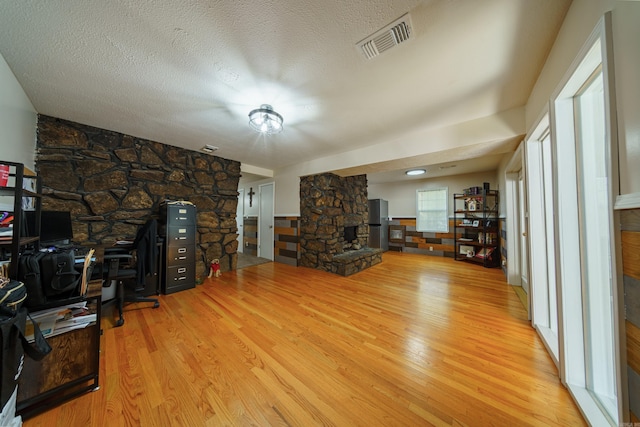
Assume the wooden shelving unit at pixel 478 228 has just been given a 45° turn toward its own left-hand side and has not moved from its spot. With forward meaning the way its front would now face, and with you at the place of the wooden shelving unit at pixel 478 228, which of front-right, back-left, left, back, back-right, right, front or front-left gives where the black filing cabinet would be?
front-right

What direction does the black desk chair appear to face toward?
to the viewer's left

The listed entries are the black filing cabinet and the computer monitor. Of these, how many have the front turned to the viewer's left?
0

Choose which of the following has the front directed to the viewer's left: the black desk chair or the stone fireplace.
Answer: the black desk chair

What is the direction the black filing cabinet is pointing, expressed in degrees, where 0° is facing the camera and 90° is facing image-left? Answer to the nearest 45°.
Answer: approximately 0°

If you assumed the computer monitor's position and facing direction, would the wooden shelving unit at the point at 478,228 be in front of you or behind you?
in front

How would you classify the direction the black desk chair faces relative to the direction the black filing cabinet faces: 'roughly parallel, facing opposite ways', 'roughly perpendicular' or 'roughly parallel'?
roughly perpendicular

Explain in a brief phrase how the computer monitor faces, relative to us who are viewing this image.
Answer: facing the viewer and to the right of the viewer

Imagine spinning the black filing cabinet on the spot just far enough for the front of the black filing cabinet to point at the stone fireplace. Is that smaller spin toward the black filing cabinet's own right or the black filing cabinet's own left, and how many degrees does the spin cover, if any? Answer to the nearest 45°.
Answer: approximately 90° to the black filing cabinet's own left

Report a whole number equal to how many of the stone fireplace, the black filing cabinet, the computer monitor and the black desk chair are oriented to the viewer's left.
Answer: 1

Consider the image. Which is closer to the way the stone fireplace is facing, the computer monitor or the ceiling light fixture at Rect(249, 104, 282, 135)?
the ceiling light fixture

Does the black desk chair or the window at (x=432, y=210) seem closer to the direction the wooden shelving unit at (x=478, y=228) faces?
the black desk chair

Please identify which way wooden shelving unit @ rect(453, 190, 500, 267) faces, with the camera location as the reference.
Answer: facing the viewer and to the left of the viewer

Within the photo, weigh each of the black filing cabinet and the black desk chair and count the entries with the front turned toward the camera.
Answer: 1

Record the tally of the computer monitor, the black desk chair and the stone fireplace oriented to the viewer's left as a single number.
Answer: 1
